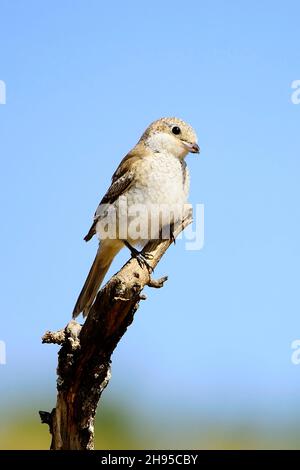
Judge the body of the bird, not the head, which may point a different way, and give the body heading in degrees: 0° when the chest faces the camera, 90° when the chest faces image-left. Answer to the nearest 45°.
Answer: approximately 315°
